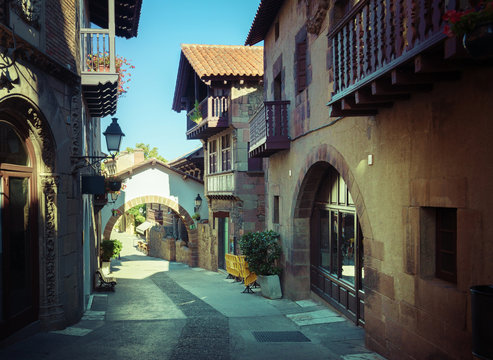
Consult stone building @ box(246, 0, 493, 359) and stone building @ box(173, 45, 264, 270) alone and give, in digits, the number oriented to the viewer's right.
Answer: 0

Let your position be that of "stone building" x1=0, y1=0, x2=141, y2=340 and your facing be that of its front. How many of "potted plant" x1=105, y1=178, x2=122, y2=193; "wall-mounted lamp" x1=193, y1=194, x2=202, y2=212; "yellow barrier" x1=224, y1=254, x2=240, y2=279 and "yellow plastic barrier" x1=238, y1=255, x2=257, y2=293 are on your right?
0

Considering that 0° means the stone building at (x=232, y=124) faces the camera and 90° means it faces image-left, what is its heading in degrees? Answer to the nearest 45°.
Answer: approximately 45°

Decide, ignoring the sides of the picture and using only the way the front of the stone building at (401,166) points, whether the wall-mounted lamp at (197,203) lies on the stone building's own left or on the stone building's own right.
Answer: on the stone building's own right

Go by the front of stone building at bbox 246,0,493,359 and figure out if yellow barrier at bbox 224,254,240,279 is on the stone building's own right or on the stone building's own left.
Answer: on the stone building's own right

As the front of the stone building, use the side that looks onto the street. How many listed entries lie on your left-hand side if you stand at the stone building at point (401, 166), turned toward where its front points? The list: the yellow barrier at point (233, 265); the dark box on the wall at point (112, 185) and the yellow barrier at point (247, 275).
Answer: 0

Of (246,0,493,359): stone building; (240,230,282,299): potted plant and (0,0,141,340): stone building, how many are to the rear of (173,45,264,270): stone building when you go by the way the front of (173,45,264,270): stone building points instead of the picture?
0

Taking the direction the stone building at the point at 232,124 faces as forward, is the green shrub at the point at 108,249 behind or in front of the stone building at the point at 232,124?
in front

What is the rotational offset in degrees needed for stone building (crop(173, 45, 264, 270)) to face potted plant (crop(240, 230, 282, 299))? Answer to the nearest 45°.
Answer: approximately 45° to its left

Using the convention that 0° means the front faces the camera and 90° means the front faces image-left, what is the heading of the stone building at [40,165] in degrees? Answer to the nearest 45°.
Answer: approximately 315°

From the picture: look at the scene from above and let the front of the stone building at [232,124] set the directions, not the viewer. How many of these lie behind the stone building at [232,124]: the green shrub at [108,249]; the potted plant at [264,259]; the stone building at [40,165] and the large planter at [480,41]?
0

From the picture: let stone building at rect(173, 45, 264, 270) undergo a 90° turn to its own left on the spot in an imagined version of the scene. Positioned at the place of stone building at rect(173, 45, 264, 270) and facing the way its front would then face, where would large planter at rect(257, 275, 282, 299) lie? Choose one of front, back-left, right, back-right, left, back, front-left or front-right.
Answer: front-right

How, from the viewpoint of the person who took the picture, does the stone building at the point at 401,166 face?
facing the viewer and to the left of the viewer
